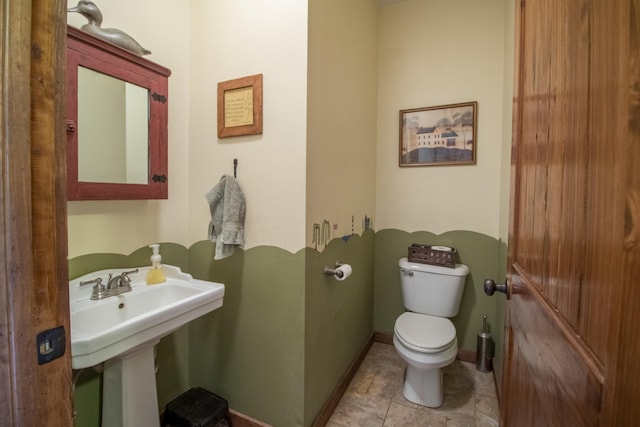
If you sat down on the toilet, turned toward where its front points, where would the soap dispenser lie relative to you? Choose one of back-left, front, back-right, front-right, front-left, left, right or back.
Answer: front-right

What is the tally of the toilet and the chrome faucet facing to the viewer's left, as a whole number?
0

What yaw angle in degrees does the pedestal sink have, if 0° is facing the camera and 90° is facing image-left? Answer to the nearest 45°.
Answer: approximately 315°

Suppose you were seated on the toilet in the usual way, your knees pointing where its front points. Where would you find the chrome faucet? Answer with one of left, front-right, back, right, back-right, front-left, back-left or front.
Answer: front-right

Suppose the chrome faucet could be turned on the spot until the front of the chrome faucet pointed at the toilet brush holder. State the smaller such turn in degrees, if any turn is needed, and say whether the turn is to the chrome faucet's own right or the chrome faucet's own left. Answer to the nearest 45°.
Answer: approximately 45° to the chrome faucet's own left

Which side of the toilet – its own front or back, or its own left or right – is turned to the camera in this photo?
front

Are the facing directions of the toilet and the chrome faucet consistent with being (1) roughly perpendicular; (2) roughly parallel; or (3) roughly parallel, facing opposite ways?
roughly perpendicular

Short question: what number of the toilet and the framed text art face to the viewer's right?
0

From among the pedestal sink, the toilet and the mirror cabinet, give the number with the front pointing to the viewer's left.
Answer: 0

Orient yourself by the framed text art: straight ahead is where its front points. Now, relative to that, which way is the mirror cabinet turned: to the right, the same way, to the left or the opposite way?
to the left

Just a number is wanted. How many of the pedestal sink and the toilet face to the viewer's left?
0

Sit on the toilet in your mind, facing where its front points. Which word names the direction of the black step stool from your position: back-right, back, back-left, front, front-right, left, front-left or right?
front-right
